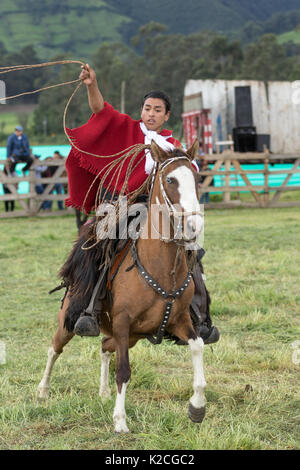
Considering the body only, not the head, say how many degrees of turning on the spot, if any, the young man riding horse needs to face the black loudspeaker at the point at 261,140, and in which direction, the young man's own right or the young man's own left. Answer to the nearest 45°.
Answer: approximately 135° to the young man's own left

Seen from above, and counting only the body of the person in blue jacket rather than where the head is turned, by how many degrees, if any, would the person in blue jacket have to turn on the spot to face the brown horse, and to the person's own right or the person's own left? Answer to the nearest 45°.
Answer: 0° — they already face it

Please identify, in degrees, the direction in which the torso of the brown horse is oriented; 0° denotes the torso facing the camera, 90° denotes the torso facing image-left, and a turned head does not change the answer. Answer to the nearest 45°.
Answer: approximately 315°

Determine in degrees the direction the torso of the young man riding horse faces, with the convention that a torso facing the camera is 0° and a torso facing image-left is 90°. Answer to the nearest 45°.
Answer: approximately 315°

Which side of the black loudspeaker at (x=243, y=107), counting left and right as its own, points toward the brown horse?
front

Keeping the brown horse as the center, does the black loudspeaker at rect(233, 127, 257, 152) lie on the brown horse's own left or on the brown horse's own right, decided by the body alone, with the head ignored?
on the brown horse's own left

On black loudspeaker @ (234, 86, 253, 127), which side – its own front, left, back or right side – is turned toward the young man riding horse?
front

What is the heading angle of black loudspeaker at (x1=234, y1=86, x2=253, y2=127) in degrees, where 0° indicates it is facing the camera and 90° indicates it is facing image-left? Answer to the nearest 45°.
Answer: approximately 0°

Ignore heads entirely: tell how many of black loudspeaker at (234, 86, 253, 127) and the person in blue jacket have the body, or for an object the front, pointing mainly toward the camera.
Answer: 2
